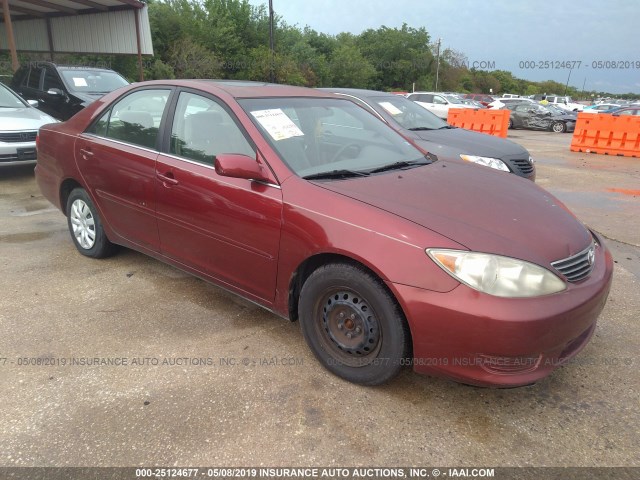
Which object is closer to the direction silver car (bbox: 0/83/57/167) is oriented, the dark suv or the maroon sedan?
the maroon sedan

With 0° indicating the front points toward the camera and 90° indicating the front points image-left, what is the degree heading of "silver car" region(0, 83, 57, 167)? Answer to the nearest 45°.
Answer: approximately 315°

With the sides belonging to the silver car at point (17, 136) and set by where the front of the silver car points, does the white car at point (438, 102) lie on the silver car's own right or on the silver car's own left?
on the silver car's own left

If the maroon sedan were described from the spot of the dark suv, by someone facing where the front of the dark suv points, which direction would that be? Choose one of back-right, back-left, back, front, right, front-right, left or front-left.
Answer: front-right

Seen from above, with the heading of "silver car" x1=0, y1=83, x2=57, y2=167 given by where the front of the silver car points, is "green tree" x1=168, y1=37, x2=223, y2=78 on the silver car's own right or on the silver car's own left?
on the silver car's own left

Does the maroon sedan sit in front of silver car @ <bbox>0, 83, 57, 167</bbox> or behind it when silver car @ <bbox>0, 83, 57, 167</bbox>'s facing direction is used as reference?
in front

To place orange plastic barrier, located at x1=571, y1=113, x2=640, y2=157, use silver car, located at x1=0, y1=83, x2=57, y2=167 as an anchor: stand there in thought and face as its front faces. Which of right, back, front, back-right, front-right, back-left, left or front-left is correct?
front-left

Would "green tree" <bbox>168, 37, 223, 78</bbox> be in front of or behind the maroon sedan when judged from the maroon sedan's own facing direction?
behind

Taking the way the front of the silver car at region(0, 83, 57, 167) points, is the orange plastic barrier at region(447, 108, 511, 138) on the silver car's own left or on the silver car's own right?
on the silver car's own left

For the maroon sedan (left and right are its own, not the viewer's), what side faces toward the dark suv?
back

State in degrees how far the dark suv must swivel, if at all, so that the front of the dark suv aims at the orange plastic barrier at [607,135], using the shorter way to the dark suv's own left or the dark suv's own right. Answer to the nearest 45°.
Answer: approximately 45° to the dark suv's own left
